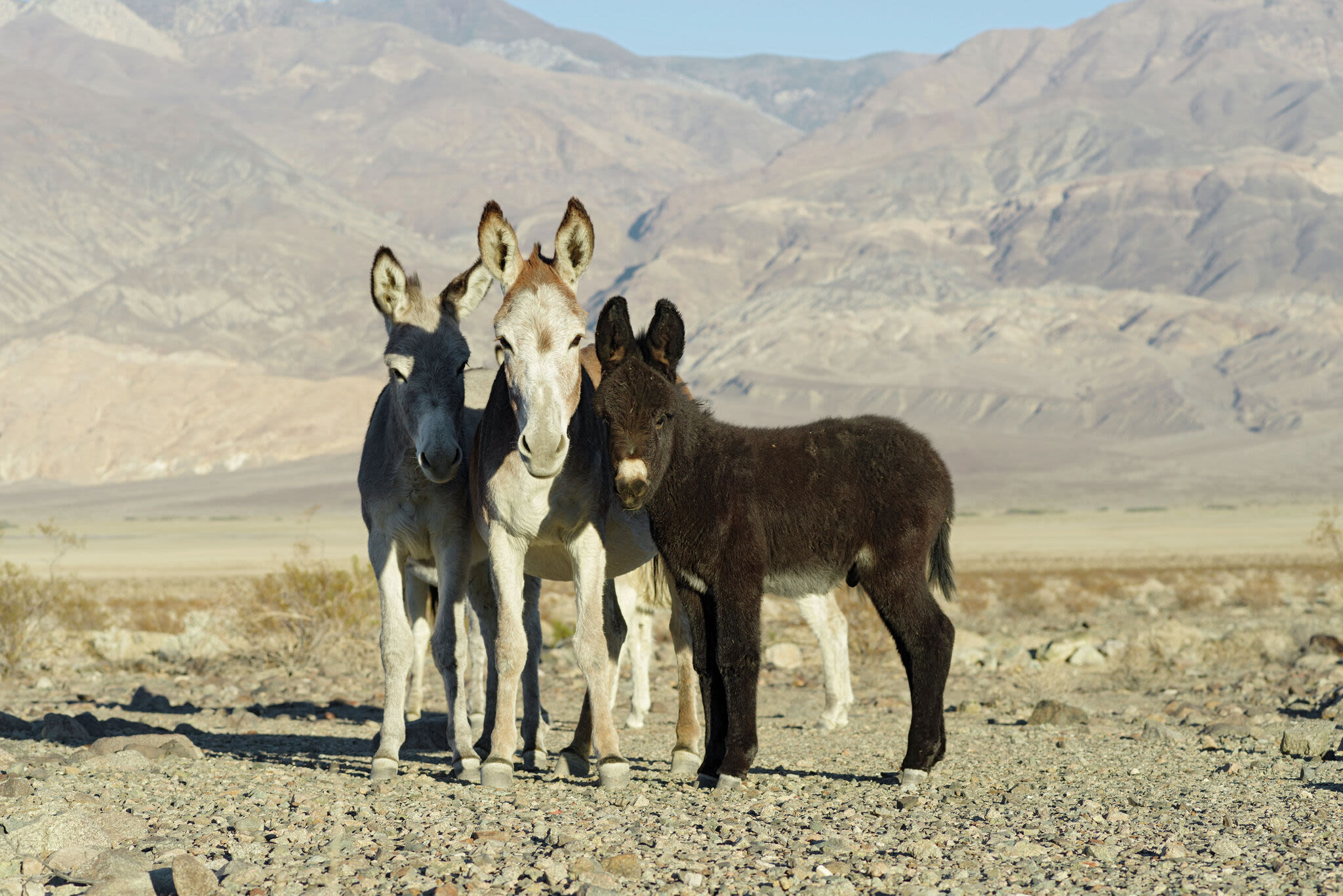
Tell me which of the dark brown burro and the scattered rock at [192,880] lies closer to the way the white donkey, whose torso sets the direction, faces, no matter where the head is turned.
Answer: the scattered rock

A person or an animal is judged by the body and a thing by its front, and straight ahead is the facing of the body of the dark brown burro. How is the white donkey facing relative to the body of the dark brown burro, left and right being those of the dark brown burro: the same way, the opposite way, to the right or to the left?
to the left

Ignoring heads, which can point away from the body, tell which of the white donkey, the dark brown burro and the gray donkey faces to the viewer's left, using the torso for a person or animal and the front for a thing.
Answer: the dark brown burro

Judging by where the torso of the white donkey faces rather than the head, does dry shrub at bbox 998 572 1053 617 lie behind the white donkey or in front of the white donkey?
behind

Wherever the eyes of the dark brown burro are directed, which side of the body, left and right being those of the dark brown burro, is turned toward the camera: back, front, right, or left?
left

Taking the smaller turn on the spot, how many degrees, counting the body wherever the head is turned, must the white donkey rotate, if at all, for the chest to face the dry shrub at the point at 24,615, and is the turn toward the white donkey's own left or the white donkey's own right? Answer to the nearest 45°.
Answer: approximately 135° to the white donkey's own right

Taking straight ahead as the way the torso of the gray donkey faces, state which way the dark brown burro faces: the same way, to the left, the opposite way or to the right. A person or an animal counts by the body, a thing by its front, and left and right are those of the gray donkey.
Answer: to the right

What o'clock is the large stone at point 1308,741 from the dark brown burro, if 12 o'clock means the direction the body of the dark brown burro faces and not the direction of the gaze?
The large stone is roughly at 5 o'clock from the dark brown burro.

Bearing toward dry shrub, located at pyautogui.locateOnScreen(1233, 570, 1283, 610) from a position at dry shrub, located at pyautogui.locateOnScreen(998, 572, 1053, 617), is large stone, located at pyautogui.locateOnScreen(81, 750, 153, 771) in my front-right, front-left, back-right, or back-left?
back-right

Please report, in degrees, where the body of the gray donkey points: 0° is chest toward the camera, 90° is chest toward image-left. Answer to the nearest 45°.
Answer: approximately 0°
